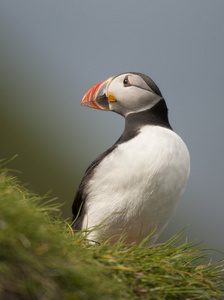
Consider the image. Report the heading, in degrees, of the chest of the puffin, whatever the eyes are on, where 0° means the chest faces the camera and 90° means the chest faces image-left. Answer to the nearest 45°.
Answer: approximately 315°
